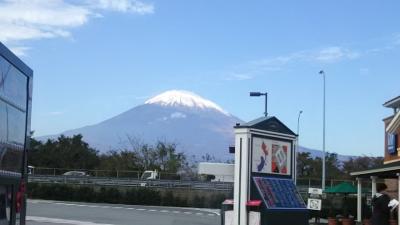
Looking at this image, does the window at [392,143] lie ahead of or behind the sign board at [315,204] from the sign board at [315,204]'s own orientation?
behind

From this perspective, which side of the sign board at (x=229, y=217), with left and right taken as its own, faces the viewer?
front

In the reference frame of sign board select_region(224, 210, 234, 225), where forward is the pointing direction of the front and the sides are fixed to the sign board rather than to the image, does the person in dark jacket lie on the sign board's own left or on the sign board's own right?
on the sign board's own left

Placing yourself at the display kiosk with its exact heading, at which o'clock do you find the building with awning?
The building with awning is roughly at 8 o'clock from the display kiosk.

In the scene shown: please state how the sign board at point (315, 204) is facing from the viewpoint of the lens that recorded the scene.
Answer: facing the viewer

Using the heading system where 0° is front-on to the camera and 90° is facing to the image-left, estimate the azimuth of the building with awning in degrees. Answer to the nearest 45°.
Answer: approximately 45°

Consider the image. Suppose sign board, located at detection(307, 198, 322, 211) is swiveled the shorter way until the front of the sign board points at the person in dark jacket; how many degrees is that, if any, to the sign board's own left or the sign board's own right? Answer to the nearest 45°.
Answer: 0° — it already faces them

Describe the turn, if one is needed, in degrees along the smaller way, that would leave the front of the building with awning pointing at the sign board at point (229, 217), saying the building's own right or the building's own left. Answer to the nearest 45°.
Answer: approximately 45° to the building's own left

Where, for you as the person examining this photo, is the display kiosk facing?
facing the viewer and to the right of the viewer

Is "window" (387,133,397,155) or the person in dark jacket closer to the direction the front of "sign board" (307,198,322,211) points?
the person in dark jacket

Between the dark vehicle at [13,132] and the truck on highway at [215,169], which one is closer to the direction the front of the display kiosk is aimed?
the dark vehicle

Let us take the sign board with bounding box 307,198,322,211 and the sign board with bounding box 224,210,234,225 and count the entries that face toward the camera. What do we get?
2
